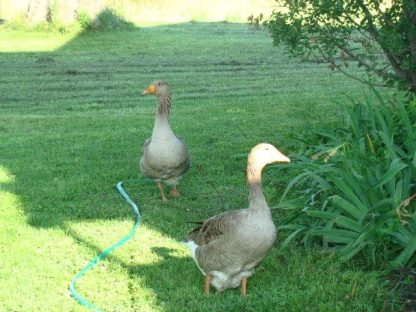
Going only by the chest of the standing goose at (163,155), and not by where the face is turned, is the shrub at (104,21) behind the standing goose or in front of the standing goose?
behind

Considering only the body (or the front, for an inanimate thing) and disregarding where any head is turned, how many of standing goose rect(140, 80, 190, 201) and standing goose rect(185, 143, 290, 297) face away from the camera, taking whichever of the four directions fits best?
0

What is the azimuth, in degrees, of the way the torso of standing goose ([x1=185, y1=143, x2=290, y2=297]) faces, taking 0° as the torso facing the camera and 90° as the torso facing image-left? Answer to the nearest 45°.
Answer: approximately 315°

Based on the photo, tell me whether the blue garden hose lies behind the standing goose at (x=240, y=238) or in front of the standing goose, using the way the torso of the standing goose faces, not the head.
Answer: behind

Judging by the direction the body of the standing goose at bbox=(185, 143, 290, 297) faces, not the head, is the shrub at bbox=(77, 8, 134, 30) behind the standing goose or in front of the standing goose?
behind

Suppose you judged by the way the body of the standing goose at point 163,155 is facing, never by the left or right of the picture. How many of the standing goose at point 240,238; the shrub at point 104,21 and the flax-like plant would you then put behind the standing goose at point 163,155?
1

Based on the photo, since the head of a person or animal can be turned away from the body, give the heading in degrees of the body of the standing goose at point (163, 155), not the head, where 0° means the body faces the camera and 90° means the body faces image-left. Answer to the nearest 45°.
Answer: approximately 0°

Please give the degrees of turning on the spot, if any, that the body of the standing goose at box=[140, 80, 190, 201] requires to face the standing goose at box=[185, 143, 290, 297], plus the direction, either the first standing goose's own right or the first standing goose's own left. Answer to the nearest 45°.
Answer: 0° — it already faces it
